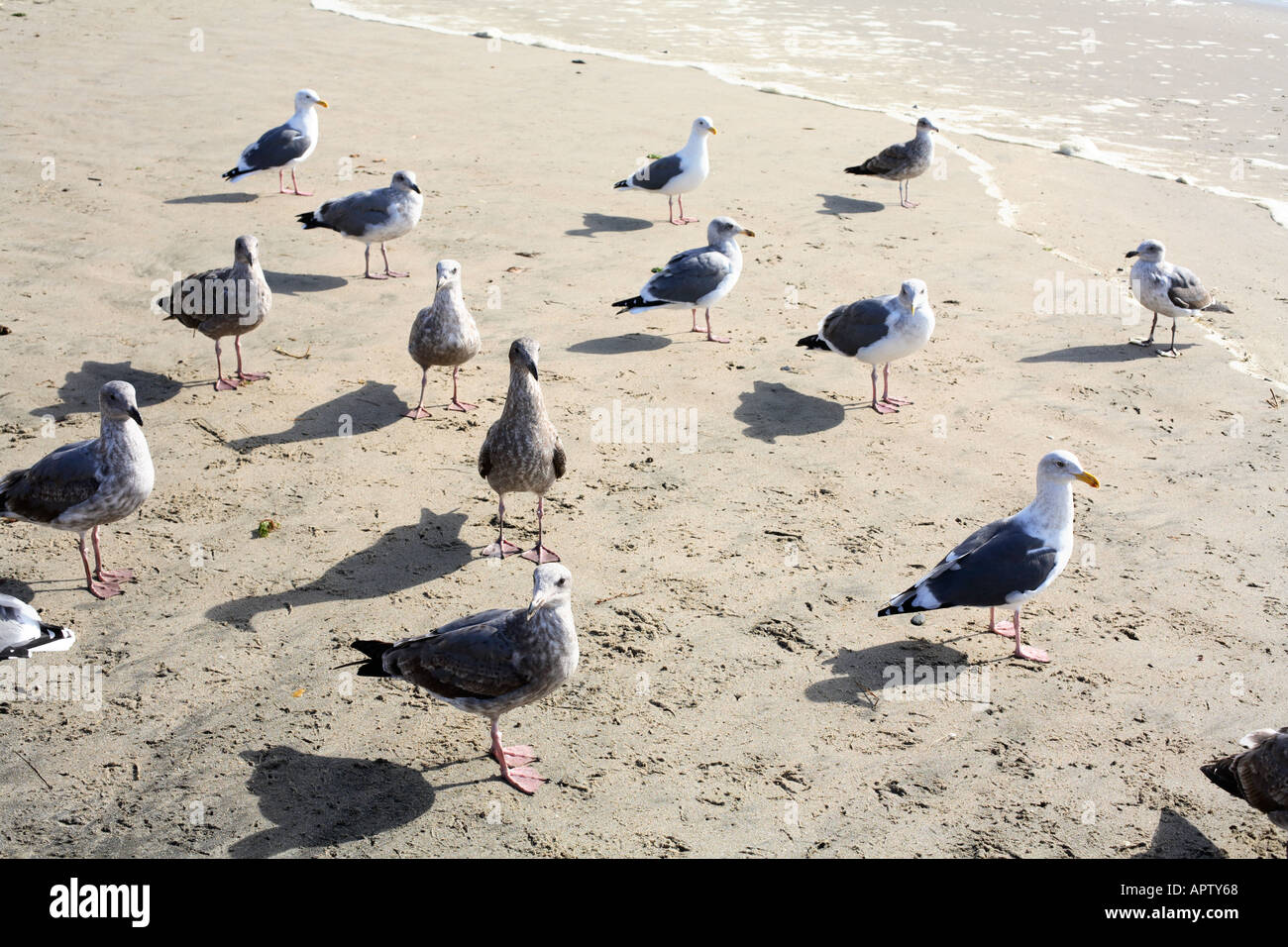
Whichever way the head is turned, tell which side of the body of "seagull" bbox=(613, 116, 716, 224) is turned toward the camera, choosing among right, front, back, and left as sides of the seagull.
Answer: right

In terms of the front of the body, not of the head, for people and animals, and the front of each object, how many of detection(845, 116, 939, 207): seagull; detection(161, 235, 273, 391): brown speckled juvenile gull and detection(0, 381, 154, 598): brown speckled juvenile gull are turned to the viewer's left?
0

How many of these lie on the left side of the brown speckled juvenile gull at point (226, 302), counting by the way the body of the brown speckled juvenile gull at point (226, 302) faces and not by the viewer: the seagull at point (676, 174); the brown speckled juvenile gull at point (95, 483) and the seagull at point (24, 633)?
1

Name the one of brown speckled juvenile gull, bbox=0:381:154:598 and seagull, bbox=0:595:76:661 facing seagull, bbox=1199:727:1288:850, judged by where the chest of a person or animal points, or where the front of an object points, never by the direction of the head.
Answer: the brown speckled juvenile gull

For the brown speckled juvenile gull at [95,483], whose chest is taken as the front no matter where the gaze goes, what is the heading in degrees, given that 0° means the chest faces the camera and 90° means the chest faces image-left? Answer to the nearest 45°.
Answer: approximately 315°

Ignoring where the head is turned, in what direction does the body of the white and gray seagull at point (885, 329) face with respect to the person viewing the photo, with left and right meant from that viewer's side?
facing the viewer and to the right of the viewer

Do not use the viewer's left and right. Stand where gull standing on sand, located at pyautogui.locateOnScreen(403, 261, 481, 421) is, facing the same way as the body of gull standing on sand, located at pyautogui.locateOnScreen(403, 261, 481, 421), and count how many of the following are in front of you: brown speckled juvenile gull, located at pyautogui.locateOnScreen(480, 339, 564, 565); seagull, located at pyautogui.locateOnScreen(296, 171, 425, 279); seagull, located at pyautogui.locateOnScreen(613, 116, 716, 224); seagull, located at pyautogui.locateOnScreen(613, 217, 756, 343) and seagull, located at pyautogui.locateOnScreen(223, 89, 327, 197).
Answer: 1

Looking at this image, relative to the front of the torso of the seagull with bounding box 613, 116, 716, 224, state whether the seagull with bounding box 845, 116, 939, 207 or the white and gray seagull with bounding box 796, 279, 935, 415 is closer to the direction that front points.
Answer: the seagull

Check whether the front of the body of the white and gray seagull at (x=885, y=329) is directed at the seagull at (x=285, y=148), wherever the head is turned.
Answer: no

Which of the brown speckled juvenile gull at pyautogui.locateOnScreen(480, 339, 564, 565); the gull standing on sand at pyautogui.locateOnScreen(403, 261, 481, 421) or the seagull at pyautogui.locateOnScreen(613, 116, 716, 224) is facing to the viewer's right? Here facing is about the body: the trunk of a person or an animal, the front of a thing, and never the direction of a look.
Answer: the seagull

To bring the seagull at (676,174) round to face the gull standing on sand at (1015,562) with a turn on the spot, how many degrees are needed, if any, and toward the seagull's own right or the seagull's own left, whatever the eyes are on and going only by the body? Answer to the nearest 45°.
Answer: approximately 90° to the seagull's own right

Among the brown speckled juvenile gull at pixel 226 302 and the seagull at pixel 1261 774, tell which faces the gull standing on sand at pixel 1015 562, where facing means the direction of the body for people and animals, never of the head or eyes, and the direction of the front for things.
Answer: the brown speckled juvenile gull

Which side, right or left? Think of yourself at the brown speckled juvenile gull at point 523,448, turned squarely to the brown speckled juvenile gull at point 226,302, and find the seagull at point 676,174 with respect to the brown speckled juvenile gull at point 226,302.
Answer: right

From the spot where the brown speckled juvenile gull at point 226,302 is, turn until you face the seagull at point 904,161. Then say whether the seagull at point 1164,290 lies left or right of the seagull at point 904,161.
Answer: right

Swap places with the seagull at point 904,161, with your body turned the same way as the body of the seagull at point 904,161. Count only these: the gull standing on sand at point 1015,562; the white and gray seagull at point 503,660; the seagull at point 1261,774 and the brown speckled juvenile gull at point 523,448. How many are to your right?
4

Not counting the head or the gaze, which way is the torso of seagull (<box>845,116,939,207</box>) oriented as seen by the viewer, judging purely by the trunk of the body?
to the viewer's right

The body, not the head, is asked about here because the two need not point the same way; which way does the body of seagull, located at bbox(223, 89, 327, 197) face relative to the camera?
to the viewer's right

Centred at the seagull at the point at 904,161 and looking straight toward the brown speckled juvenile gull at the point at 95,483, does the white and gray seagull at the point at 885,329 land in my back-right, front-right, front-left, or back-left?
front-left

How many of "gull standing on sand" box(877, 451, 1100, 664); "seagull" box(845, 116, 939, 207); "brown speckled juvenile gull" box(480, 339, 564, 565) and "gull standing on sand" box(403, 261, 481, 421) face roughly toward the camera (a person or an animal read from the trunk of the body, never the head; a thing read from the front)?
2

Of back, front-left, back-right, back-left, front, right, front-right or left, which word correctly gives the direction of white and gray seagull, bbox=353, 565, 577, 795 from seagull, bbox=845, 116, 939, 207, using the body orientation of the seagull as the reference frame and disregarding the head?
right
